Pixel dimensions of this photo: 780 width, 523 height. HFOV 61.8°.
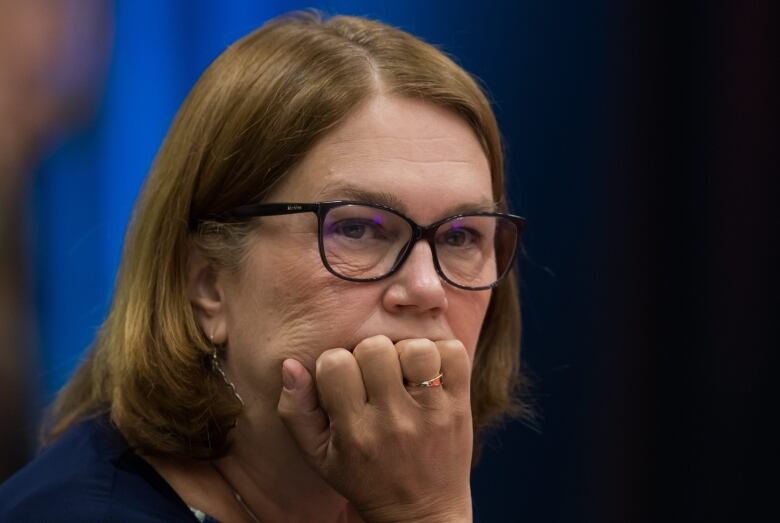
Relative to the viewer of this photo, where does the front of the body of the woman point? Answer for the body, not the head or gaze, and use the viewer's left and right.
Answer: facing the viewer and to the right of the viewer
